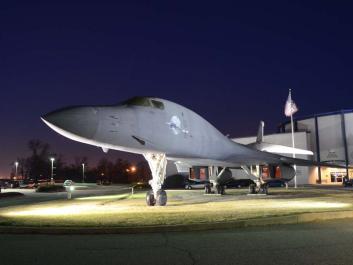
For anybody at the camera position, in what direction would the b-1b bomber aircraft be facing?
facing the viewer and to the left of the viewer
